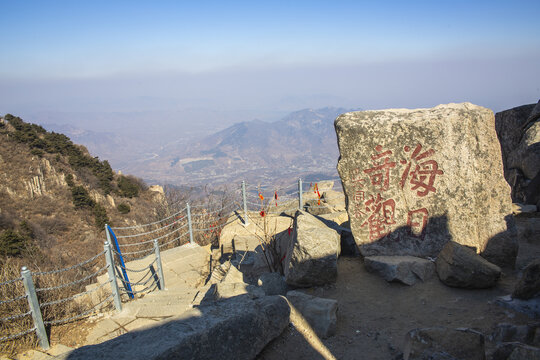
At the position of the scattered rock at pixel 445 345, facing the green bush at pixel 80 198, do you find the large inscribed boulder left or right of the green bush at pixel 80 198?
right

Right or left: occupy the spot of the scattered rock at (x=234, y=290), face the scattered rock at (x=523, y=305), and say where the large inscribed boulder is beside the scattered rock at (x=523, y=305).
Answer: left

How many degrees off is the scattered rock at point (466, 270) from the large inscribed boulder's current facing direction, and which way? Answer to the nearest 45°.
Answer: approximately 45° to its left

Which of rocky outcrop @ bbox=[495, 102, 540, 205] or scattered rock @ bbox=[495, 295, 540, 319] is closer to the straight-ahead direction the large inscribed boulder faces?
the scattered rock

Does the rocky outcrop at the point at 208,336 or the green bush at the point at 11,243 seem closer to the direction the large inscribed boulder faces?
the rocky outcrop

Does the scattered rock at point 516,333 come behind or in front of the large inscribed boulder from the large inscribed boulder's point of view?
in front

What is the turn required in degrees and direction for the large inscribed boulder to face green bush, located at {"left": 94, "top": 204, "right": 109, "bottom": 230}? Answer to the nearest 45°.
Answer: approximately 135° to its right

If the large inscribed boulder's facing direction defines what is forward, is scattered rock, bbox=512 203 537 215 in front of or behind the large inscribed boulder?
behind

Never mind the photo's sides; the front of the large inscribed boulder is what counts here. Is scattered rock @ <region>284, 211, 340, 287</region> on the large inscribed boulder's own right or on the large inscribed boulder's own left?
on the large inscribed boulder's own right

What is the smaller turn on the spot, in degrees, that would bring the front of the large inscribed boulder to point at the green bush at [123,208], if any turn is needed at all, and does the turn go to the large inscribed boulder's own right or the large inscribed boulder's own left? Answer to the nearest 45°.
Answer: approximately 135° to the large inscribed boulder's own right

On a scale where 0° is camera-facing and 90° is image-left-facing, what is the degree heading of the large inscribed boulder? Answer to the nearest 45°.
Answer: approximately 0°

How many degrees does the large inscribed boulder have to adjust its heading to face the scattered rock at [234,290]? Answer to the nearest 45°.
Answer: approximately 45° to its right
